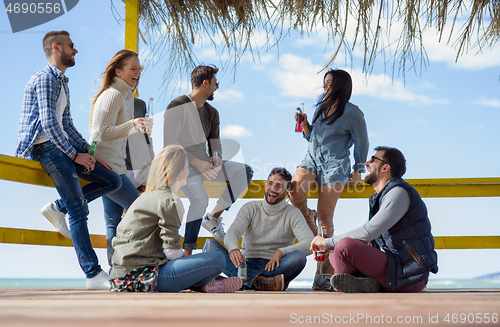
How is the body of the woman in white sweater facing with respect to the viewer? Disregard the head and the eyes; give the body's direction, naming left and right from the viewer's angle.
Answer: facing to the right of the viewer

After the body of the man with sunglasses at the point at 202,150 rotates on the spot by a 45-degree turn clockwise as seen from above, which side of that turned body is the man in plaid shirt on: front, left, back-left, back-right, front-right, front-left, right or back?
front-right

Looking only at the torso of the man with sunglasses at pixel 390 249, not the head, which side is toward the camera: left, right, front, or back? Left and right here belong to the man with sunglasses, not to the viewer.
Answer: left

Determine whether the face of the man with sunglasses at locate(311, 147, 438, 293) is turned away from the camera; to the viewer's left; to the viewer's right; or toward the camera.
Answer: to the viewer's left

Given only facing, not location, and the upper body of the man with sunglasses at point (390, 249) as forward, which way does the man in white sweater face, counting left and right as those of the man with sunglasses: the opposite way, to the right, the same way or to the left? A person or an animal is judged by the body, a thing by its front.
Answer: to the left

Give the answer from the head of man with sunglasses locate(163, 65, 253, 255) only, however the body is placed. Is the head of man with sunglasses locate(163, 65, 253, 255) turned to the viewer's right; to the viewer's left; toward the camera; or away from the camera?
to the viewer's right

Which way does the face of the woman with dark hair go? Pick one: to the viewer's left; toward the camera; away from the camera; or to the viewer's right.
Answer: to the viewer's left

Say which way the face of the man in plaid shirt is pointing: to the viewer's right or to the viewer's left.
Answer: to the viewer's right

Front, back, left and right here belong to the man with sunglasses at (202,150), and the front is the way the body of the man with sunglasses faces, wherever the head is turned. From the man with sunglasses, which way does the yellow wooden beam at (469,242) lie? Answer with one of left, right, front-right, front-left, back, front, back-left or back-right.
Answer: front-left

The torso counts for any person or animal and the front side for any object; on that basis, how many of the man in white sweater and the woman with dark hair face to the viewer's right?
0

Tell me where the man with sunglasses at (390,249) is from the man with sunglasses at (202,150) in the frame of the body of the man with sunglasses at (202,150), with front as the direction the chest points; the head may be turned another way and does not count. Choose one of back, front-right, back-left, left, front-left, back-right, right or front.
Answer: front

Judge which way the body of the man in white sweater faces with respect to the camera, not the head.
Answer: toward the camera

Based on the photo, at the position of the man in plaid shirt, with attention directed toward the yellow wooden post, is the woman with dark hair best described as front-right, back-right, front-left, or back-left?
front-right
